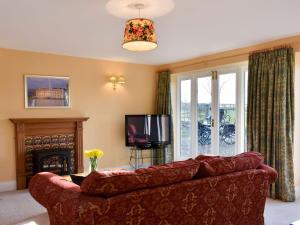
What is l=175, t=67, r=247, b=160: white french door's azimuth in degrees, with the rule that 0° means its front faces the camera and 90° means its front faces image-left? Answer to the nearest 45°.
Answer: approximately 45°

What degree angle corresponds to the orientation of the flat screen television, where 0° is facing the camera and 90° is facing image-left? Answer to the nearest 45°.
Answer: approximately 0°

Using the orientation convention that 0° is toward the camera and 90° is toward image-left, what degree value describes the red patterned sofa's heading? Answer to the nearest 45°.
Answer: approximately 135°

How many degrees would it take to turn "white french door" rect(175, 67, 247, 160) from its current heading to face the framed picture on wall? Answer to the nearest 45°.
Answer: approximately 45° to its right

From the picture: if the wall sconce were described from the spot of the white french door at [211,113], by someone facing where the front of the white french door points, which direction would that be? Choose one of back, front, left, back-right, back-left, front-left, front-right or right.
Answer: front-right

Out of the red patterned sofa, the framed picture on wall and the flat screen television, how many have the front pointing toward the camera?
2

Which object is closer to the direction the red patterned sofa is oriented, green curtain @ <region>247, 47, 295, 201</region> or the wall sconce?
the wall sconce

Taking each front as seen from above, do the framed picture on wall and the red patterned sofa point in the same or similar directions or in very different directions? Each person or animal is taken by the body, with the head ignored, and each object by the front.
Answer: very different directions

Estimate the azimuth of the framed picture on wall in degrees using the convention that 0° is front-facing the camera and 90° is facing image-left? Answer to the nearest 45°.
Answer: approximately 0°

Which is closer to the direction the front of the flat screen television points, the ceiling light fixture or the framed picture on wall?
the ceiling light fixture
